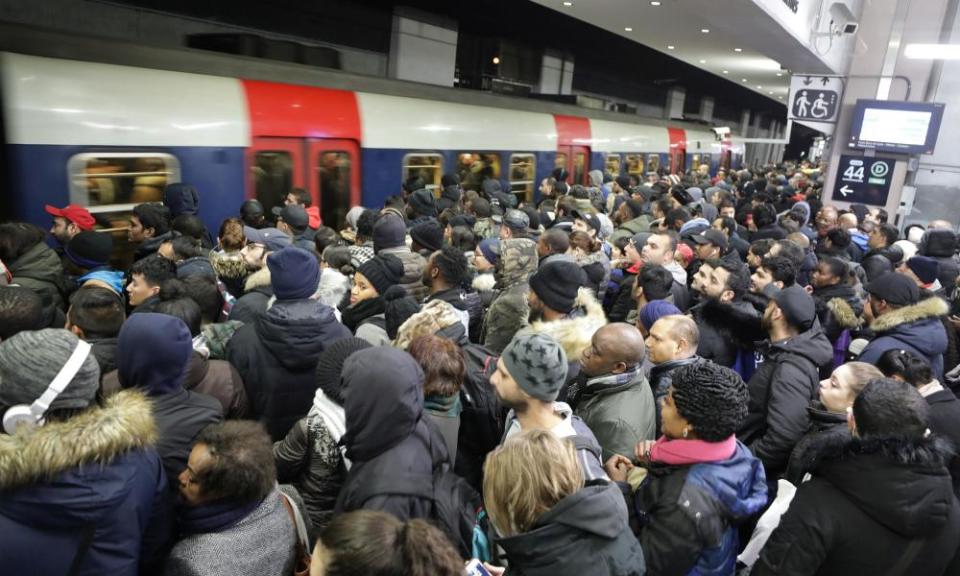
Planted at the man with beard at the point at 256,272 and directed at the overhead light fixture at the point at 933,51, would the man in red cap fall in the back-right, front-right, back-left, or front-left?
back-left

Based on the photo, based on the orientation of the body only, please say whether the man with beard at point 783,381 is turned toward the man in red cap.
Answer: yes

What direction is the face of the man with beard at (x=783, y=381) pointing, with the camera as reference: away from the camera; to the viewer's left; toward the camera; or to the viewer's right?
to the viewer's left

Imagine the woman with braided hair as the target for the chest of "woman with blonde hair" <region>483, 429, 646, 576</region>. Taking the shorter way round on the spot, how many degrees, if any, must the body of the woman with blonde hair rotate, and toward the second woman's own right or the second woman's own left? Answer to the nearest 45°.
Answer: approximately 90° to the second woman's own right

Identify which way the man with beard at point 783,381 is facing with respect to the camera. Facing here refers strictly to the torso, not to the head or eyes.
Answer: to the viewer's left

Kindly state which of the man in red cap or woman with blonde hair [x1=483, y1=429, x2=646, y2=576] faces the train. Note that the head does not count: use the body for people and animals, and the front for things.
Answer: the woman with blonde hair

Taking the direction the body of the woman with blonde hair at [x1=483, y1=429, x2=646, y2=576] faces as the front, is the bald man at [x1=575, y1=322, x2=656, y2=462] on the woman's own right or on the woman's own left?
on the woman's own right

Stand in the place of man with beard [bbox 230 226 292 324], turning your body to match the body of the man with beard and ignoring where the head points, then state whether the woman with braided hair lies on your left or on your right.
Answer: on your left

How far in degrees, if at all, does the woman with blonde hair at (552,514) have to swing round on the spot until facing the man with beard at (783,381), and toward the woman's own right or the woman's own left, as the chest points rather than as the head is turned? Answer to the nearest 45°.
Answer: approximately 90° to the woman's own right
